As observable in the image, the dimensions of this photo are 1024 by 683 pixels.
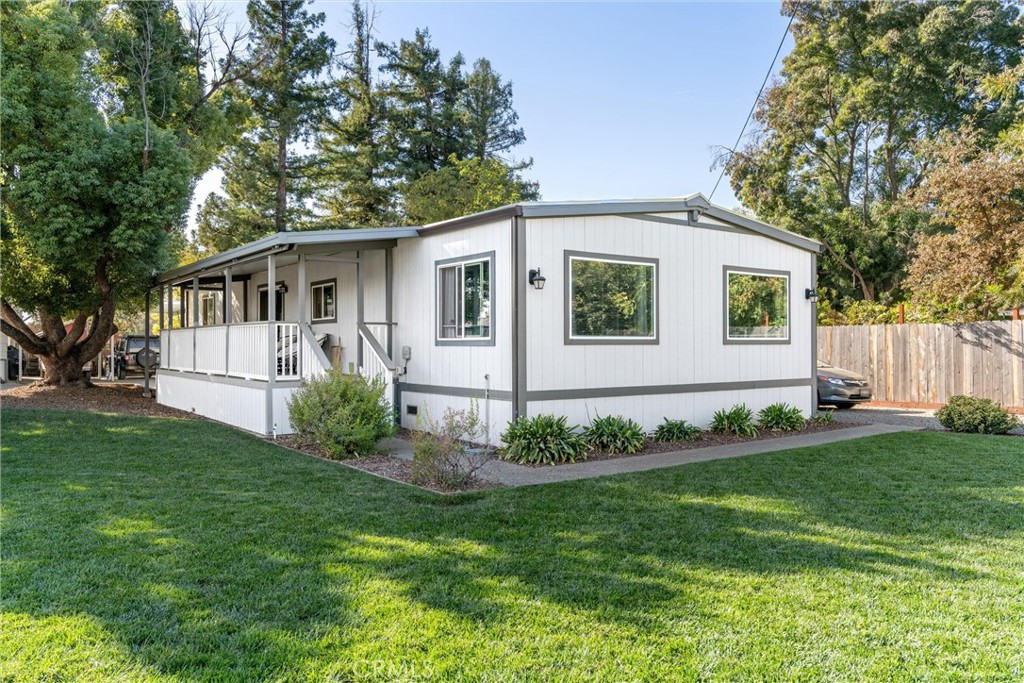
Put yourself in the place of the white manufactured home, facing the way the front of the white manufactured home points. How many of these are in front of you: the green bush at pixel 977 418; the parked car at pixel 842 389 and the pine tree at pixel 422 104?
0

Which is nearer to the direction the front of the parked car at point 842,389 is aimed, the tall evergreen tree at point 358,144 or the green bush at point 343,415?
the green bush

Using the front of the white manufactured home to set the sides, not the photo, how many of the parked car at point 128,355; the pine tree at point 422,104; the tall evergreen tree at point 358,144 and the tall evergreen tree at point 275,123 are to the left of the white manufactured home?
0

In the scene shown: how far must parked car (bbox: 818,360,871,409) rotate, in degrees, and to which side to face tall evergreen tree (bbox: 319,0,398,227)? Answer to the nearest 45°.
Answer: approximately 135° to its right

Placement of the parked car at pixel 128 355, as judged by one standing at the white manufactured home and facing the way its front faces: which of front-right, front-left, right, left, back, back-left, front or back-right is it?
right

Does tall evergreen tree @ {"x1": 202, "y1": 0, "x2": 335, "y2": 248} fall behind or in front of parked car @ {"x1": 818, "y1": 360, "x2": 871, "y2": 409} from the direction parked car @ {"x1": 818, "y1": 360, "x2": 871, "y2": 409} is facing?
behind

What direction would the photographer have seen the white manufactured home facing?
facing the viewer and to the left of the viewer

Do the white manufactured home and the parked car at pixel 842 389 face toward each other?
no

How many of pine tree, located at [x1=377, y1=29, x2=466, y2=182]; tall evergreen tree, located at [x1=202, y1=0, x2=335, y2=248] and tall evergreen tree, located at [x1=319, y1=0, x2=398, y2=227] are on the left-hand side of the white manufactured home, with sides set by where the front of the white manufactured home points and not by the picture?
0

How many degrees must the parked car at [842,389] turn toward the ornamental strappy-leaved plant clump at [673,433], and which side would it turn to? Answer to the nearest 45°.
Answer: approximately 45° to its right

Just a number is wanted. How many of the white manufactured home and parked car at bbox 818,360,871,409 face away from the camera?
0

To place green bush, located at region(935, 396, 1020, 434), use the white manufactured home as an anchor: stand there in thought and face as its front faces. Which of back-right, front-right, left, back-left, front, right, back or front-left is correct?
back-left

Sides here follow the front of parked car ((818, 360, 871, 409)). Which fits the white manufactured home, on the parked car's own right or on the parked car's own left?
on the parked car's own right
